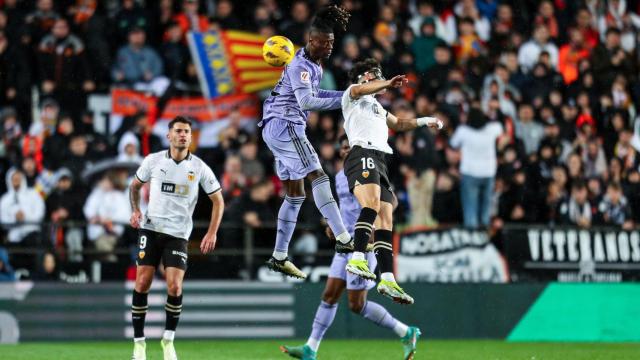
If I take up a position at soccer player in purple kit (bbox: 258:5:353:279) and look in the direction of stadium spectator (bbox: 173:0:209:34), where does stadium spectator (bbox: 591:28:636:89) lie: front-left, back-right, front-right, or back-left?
front-right

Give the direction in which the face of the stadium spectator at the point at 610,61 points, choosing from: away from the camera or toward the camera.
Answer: toward the camera

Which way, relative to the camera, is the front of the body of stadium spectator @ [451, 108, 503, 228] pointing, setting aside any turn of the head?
away from the camera

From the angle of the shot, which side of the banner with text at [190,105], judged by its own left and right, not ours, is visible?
front

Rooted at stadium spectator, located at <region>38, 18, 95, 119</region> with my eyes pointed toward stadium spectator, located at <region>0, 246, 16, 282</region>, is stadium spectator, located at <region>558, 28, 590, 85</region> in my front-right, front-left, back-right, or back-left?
back-left

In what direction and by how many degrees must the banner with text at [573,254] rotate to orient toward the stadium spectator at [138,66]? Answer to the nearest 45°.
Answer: approximately 90° to its right

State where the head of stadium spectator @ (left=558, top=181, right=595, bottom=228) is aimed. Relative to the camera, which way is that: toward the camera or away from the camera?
toward the camera

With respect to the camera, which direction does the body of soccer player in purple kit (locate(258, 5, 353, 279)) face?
to the viewer's right

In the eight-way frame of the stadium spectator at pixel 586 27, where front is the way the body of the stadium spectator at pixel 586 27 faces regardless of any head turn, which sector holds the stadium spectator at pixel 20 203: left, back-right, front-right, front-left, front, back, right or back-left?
front-right

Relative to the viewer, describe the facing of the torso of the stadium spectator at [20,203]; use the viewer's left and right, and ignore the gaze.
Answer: facing the viewer

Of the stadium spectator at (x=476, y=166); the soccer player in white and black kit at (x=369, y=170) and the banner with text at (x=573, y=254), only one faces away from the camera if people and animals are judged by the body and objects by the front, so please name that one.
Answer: the stadium spectator

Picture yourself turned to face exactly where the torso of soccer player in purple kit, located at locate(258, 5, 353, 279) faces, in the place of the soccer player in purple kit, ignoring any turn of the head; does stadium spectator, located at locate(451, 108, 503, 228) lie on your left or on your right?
on your left

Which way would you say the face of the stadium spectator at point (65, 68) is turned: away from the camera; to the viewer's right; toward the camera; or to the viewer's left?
toward the camera

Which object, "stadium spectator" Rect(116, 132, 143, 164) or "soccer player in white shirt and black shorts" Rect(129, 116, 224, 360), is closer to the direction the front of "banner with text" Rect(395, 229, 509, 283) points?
the soccer player in white shirt and black shorts

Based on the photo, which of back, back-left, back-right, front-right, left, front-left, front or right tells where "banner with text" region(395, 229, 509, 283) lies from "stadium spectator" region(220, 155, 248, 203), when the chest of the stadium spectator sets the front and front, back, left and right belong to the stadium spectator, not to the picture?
left

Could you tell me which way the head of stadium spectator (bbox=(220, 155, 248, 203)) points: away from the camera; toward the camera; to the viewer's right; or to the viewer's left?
toward the camera

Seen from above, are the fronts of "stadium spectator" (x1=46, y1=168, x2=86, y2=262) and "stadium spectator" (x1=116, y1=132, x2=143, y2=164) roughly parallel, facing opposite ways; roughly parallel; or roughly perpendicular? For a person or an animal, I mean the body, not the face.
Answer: roughly parallel

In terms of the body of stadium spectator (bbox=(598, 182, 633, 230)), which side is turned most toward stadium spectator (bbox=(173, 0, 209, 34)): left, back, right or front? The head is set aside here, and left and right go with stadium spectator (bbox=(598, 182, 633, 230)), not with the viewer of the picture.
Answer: right
